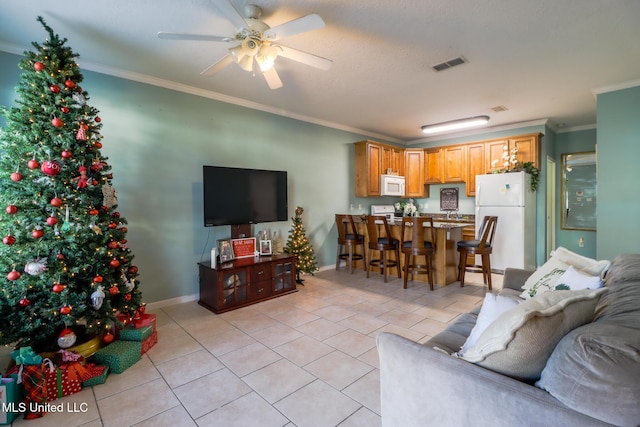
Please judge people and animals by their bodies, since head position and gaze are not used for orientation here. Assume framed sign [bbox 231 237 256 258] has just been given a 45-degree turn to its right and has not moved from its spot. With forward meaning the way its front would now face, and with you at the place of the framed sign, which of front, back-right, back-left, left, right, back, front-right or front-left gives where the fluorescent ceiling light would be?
left

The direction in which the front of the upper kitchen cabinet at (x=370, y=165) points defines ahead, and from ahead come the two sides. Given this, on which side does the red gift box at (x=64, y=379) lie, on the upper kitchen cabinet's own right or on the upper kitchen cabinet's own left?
on the upper kitchen cabinet's own right

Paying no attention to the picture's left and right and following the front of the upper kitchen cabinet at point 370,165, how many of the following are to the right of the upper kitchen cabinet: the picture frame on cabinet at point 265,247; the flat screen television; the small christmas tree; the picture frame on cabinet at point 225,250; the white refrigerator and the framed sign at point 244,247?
5

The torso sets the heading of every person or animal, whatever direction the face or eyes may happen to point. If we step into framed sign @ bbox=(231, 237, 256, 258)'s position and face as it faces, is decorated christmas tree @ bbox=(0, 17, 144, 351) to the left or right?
on its right

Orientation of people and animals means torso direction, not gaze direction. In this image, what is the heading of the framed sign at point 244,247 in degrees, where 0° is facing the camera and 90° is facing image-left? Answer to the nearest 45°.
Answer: approximately 315°

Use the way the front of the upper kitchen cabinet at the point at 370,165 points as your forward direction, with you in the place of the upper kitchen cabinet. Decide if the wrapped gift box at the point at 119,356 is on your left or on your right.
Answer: on your right

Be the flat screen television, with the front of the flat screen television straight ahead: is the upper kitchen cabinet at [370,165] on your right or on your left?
on your left

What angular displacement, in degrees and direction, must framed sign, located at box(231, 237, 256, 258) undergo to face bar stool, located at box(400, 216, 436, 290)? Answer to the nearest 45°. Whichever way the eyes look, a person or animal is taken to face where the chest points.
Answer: approximately 45° to its left

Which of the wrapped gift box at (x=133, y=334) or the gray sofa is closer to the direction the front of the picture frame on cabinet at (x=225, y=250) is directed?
the gray sofa
